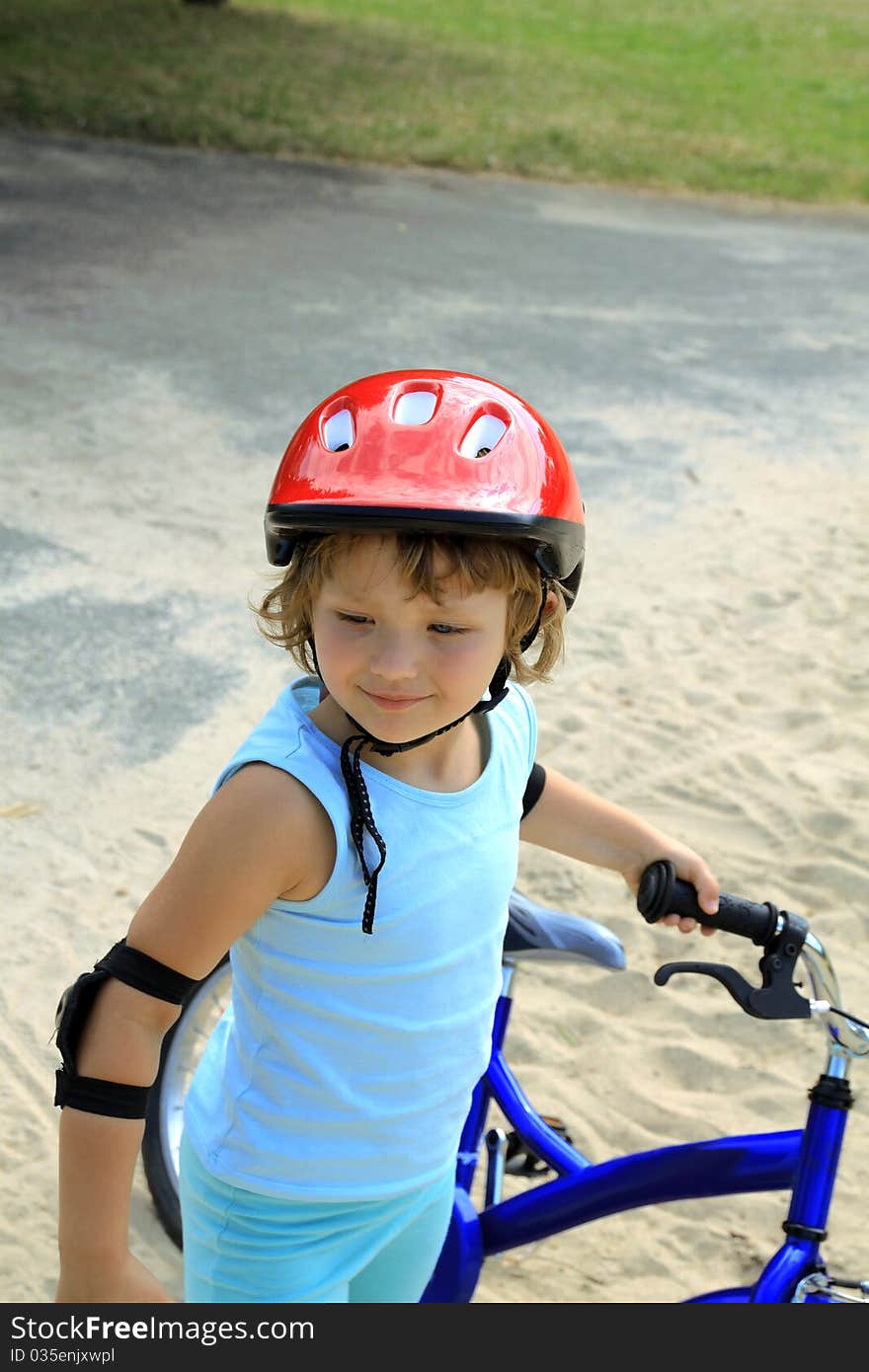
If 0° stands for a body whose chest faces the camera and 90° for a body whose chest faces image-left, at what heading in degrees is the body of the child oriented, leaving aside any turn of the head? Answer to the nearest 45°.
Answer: approximately 315°

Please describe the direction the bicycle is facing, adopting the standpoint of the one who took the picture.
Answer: facing to the right of the viewer
